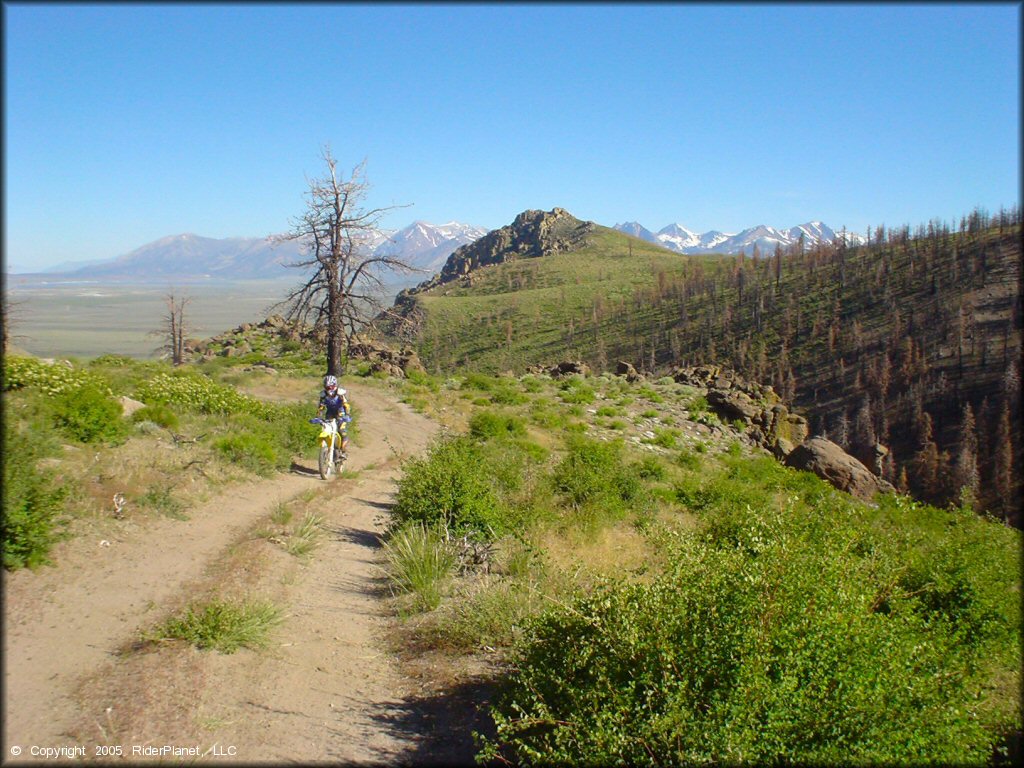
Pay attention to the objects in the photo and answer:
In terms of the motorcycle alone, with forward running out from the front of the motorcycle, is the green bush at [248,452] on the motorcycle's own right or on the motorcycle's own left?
on the motorcycle's own right

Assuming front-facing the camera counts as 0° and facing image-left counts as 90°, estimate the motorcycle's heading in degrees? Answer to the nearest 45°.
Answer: approximately 0°

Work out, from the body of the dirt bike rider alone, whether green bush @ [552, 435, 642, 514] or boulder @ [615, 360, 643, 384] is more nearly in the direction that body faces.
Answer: the green bush

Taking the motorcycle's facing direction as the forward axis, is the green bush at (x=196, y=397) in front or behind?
behind

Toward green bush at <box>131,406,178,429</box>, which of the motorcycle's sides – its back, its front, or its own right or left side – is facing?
right

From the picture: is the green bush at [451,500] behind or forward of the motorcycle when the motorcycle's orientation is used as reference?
forward
